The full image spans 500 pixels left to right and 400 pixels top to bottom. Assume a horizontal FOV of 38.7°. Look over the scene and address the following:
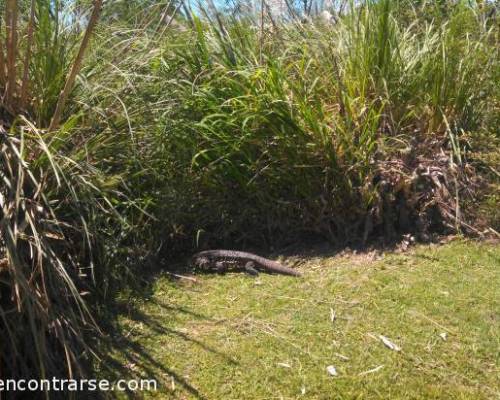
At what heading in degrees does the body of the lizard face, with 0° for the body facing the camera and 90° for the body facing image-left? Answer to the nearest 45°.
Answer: approximately 90°

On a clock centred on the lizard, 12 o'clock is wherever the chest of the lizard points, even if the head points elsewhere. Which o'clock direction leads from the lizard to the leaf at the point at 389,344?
The leaf is roughly at 8 o'clock from the lizard.
